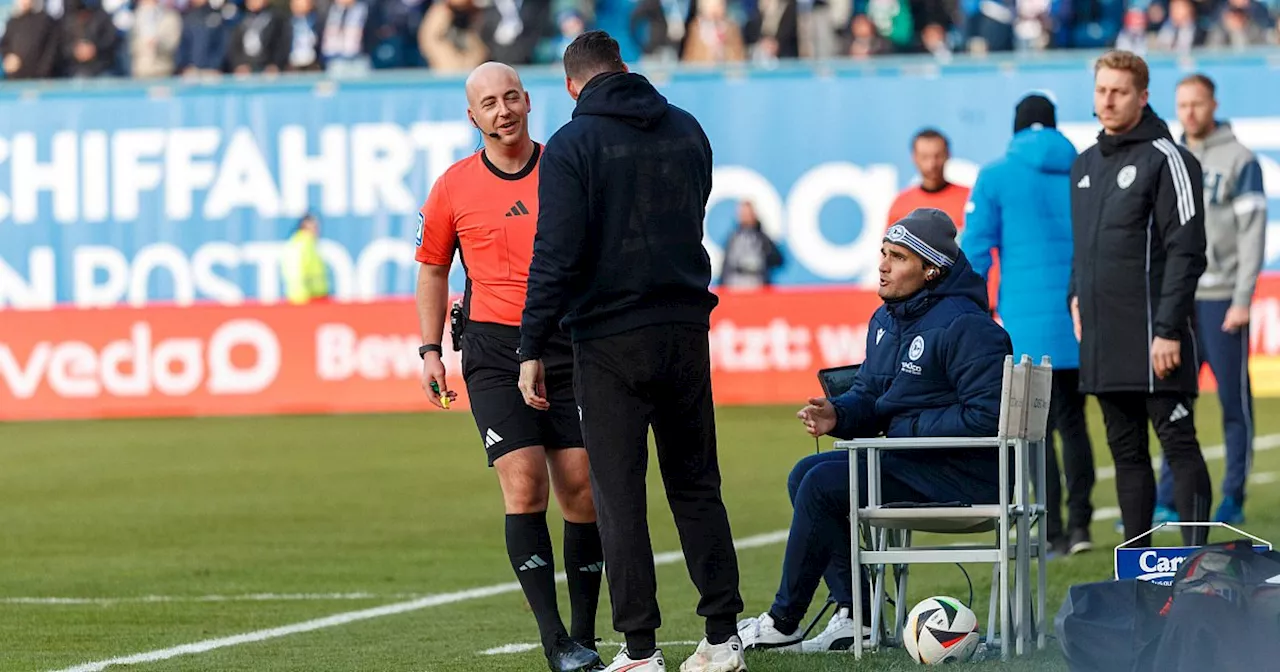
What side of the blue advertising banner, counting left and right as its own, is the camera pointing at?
front

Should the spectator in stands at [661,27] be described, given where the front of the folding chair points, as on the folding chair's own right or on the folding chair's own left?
on the folding chair's own right

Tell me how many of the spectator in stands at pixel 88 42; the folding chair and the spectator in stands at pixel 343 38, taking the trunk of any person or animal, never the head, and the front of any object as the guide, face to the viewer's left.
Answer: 1

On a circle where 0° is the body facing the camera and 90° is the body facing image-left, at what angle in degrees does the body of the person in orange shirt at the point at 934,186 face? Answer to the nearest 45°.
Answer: approximately 0°

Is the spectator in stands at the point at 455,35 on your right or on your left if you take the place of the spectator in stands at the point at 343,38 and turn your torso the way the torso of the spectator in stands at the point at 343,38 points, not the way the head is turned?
on your left

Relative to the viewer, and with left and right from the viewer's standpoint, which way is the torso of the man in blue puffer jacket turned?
facing away from the viewer

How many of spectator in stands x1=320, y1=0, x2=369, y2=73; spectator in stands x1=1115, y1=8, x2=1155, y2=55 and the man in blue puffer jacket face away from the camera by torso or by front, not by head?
1

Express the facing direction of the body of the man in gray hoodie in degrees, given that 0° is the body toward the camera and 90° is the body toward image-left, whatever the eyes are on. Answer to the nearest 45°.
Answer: approximately 45°

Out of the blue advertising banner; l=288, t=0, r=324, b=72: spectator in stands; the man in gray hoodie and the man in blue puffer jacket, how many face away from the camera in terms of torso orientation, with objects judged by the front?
1

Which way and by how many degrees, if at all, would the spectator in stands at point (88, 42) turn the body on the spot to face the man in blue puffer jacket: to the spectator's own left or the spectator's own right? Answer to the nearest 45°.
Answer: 0° — they already face them

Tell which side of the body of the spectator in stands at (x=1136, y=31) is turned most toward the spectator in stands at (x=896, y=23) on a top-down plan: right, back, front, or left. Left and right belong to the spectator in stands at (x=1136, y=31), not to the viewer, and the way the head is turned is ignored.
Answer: right

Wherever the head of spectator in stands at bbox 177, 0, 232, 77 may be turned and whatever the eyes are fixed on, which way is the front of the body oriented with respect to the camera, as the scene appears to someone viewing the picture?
toward the camera

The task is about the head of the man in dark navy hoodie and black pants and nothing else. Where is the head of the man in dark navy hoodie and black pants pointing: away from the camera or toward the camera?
away from the camera

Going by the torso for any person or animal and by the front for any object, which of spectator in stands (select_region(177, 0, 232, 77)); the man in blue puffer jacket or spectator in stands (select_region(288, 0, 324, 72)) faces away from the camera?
the man in blue puffer jacket

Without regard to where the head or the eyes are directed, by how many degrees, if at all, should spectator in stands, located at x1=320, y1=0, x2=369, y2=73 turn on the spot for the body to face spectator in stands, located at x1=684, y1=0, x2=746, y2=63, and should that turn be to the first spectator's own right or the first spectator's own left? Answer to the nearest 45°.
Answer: approximately 90° to the first spectator's own left
